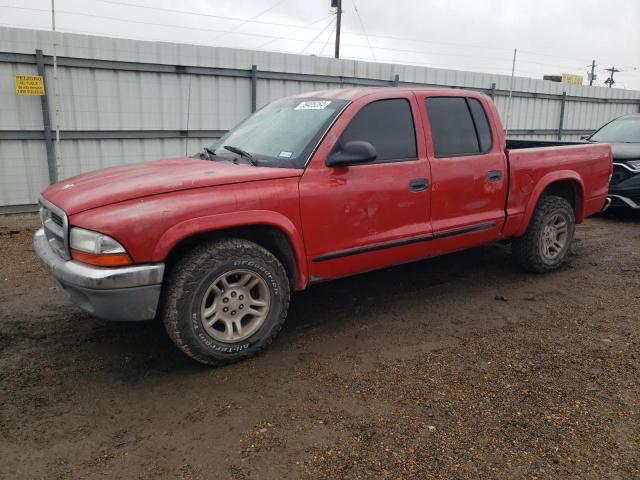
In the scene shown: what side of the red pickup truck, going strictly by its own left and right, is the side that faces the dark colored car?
back

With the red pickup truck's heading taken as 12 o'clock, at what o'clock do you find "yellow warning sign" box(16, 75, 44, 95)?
The yellow warning sign is roughly at 3 o'clock from the red pickup truck.

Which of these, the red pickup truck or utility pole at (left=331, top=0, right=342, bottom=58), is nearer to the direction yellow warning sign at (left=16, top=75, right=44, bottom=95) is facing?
the red pickup truck

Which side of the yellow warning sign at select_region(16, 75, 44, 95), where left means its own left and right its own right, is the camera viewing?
front

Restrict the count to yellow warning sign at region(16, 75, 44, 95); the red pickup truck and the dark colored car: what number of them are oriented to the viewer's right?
0

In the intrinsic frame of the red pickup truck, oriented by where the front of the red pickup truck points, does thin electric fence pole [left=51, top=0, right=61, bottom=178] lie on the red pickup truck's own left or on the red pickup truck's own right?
on the red pickup truck's own right

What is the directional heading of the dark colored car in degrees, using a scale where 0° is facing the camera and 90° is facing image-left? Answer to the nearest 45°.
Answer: approximately 45°

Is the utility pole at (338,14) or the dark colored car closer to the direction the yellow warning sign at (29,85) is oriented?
the dark colored car

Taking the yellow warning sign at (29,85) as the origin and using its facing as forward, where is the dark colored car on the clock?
The dark colored car is roughly at 10 o'clock from the yellow warning sign.

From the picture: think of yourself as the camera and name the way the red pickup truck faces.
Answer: facing the viewer and to the left of the viewer

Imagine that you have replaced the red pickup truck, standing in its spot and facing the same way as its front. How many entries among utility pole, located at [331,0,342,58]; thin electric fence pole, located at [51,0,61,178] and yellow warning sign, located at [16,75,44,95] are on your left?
0

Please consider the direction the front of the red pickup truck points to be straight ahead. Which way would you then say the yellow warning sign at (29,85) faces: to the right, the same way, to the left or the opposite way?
to the left

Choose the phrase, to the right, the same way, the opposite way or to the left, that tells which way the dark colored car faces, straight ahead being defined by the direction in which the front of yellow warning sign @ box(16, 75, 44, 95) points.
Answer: to the right

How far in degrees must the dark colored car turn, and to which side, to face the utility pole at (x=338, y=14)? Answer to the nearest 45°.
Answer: approximately 90° to its right

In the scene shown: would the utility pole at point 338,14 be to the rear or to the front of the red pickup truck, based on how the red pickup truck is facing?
to the rear

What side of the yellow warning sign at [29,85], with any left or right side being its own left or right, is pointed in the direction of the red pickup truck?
front
